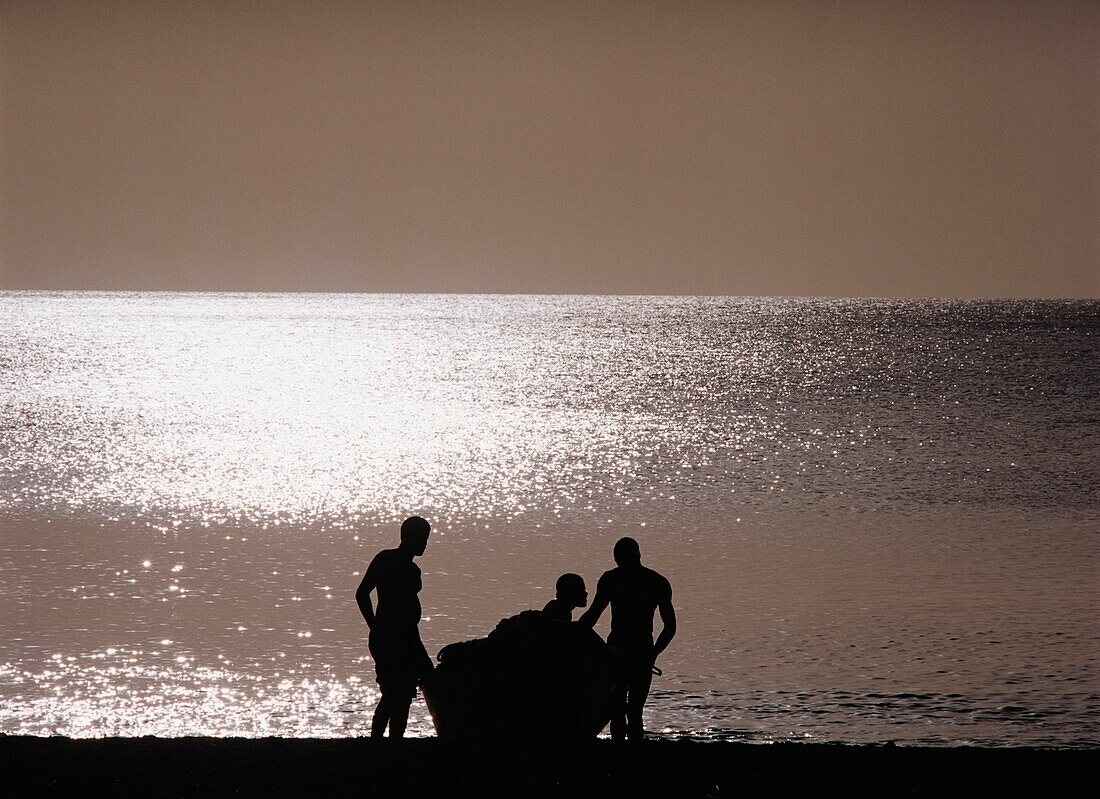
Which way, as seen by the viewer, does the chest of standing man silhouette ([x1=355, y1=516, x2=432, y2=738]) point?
to the viewer's right

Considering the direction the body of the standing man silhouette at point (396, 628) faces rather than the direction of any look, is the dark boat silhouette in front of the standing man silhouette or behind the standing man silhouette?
in front

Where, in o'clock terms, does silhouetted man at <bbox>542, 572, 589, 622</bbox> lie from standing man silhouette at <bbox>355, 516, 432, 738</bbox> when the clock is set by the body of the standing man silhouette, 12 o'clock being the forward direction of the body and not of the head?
The silhouetted man is roughly at 1 o'clock from the standing man silhouette.

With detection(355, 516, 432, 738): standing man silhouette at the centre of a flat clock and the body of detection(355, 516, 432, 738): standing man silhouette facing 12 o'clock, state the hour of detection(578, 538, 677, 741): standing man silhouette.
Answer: detection(578, 538, 677, 741): standing man silhouette is roughly at 12 o'clock from detection(355, 516, 432, 738): standing man silhouette.
